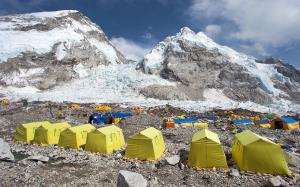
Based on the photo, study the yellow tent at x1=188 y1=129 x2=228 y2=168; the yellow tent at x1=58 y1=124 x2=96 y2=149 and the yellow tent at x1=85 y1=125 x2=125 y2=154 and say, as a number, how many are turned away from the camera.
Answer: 0

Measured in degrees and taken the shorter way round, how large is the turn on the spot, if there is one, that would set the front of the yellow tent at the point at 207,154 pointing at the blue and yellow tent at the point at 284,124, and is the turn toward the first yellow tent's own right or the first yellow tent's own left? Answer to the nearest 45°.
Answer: approximately 135° to the first yellow tent's own left

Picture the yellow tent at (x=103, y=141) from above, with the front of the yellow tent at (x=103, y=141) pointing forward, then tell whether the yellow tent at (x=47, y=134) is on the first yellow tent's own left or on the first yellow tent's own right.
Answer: on the first yellow tent's own right

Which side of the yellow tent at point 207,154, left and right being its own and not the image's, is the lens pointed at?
front

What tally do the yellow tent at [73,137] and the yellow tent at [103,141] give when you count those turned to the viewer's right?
0

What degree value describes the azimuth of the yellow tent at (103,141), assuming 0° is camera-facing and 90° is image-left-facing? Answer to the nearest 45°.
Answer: approximately 45°

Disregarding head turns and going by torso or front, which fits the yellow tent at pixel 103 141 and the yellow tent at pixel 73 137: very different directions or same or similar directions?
same or similar directions

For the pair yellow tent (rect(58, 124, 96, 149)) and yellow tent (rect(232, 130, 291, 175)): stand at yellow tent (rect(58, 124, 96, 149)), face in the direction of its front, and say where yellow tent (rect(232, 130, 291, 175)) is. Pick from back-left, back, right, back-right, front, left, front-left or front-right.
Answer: left

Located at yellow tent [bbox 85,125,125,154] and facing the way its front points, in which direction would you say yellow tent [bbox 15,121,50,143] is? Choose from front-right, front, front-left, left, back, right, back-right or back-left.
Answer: right

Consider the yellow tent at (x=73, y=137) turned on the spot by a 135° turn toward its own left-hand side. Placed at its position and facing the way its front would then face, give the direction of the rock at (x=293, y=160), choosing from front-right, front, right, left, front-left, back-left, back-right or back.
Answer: front-right

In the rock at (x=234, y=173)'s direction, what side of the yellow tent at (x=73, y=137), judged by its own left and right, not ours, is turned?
left

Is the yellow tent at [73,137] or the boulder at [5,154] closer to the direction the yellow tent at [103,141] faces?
the boulder

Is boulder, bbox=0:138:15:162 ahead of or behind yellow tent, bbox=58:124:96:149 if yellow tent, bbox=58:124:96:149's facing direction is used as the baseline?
ahead

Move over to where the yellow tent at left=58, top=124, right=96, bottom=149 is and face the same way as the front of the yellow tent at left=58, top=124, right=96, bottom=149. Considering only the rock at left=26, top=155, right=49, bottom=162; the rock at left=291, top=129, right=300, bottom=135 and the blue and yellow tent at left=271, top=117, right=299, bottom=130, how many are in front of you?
1
